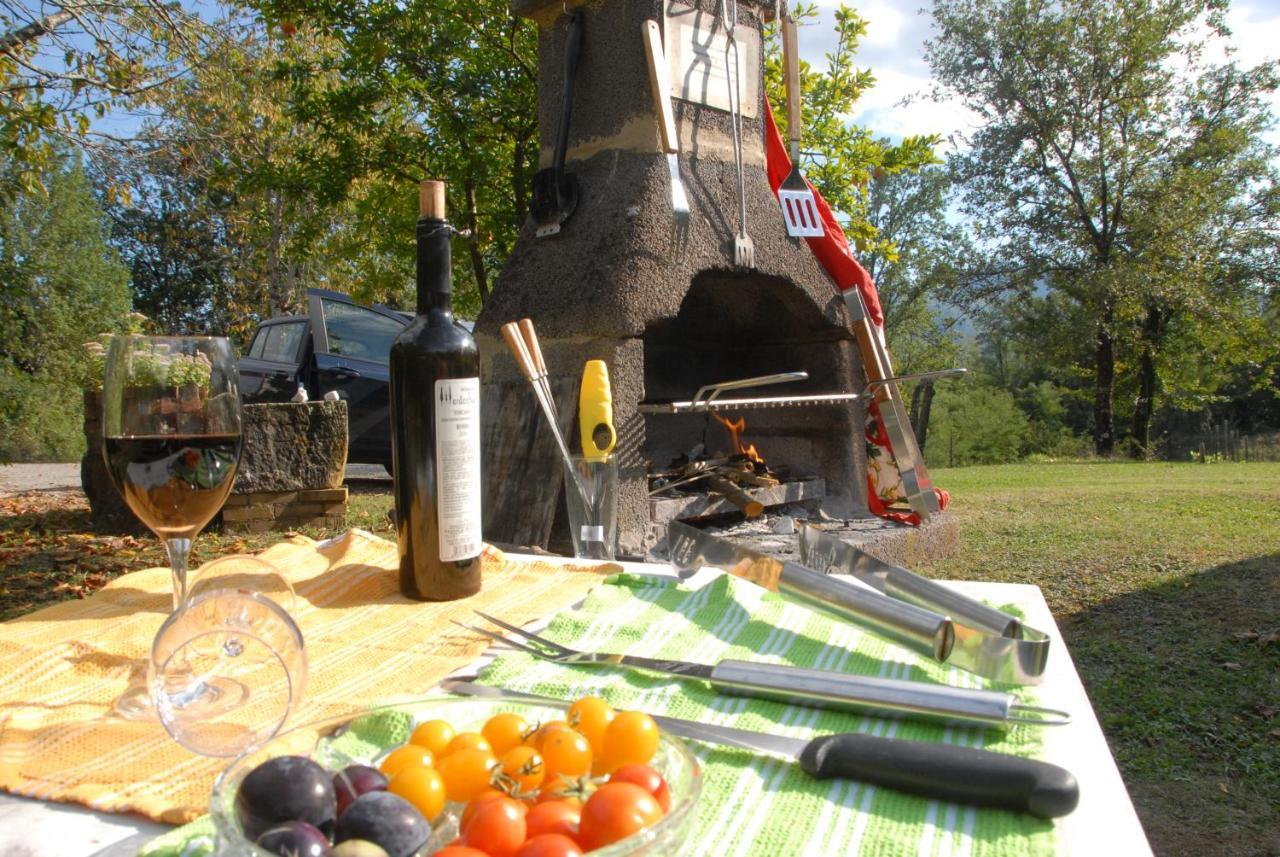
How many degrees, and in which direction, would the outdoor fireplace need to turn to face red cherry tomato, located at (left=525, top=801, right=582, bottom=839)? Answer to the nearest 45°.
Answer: approximately 45° to its right

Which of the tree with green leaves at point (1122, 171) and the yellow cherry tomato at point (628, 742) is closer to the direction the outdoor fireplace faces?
the yellow cherry tomato

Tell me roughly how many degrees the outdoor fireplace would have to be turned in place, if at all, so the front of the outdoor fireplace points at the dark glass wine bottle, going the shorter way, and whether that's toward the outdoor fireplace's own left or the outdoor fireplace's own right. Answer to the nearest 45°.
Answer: approximately 45° to the outdoor fireplace's own right

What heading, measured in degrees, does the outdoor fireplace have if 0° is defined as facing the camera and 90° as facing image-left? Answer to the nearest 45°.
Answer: approximately 315°

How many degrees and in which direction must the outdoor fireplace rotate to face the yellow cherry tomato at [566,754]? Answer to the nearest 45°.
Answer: approximately 45° to its right

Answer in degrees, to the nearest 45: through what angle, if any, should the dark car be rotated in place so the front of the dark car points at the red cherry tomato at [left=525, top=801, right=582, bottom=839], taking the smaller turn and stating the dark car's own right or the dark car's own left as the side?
approximately 45° to the dark car's own right

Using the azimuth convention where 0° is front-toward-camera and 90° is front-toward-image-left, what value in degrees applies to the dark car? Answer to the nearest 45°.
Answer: approximately 315°

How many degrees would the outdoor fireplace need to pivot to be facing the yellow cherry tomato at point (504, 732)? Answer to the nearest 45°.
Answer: approximately 45° to its right
